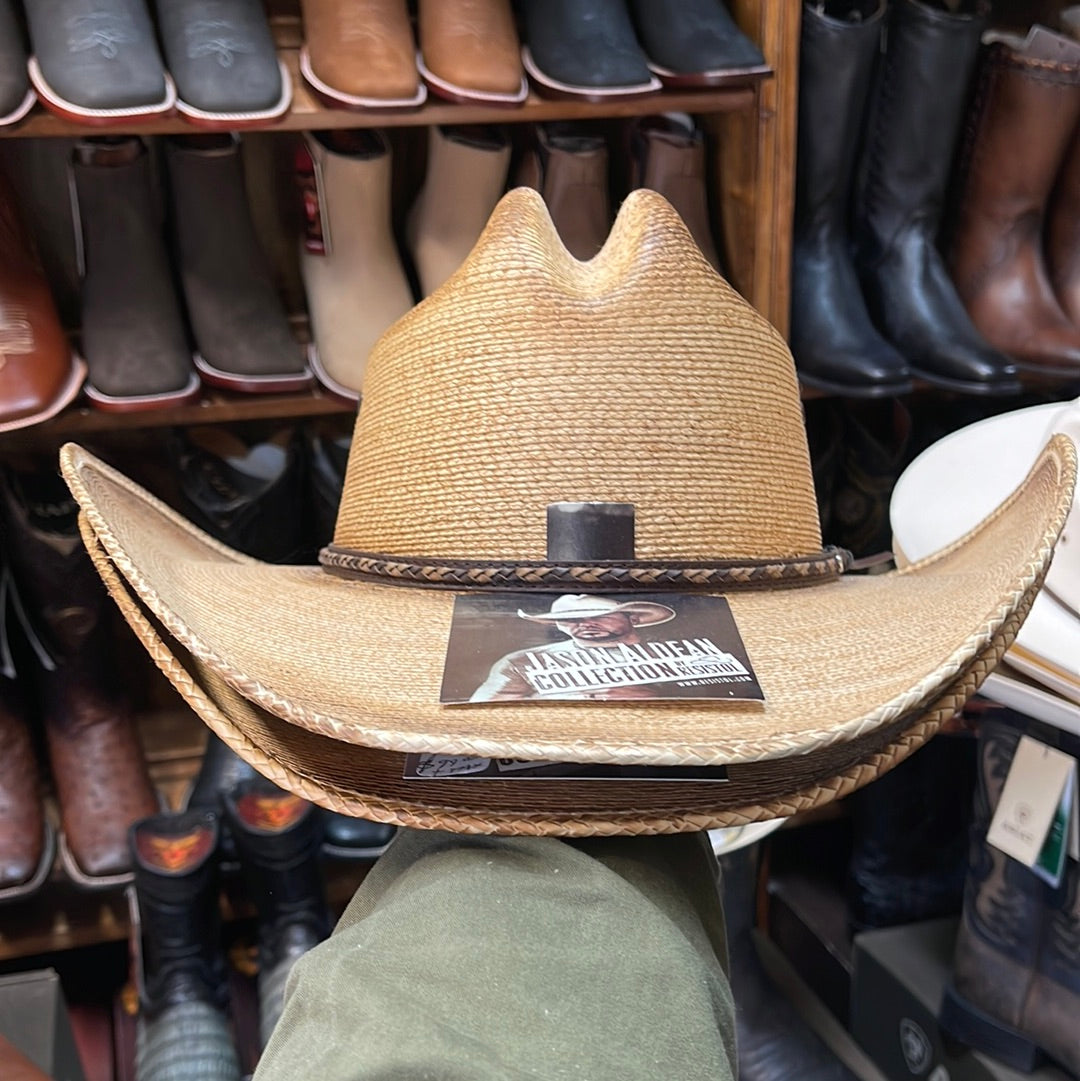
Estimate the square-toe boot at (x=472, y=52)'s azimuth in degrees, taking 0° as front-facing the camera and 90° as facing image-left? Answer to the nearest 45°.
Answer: approximately 0°

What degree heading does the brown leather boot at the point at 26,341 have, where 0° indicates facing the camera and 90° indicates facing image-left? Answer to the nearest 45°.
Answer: approximately 315°

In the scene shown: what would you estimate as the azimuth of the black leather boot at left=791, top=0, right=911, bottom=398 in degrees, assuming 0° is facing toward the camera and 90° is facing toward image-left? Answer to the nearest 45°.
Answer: approximately 315°

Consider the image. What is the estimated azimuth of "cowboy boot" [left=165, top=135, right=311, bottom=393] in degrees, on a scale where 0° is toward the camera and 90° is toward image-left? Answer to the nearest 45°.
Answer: approximately 315°

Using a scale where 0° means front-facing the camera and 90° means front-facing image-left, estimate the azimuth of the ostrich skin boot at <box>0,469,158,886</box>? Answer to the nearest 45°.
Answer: approximately 0°

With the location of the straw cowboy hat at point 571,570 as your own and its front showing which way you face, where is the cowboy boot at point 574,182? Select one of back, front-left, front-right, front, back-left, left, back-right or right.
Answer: back
